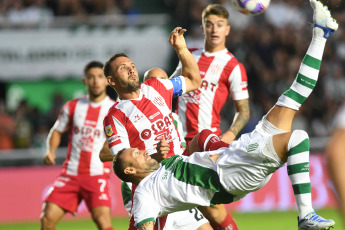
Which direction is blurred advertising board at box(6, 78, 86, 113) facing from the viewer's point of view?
toward the camera

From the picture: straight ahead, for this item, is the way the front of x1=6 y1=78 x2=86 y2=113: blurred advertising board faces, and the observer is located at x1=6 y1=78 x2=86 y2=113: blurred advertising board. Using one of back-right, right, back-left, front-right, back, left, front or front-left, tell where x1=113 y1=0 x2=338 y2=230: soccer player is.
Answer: front

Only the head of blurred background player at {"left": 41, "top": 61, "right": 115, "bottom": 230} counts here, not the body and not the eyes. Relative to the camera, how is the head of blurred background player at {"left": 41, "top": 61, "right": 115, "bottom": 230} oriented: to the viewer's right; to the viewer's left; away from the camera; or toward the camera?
toward the camera

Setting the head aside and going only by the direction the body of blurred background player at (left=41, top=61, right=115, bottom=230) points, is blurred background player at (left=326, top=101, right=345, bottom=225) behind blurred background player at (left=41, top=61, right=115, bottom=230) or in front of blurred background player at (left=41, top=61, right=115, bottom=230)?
in front

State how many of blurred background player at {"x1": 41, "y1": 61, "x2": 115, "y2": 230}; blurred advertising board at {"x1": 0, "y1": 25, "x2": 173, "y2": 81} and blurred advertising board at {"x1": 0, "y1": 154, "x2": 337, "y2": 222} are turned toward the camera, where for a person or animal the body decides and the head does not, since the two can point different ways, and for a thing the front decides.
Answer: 3

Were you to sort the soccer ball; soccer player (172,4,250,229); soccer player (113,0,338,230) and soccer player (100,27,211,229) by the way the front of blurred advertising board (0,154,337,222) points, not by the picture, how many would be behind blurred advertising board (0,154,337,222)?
0

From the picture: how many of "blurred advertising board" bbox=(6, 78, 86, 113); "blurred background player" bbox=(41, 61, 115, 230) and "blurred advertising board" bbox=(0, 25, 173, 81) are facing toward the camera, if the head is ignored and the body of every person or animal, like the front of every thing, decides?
3

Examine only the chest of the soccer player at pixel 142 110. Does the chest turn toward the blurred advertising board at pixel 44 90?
no

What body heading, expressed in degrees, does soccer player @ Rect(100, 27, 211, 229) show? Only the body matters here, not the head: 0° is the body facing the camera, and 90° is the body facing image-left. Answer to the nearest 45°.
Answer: approximately 315°

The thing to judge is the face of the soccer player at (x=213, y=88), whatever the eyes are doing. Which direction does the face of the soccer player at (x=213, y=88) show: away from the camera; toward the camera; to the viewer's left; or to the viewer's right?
toward the camera

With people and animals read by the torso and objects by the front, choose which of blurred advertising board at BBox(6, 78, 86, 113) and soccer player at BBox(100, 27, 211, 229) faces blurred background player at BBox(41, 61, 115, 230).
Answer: the blurred advertising board

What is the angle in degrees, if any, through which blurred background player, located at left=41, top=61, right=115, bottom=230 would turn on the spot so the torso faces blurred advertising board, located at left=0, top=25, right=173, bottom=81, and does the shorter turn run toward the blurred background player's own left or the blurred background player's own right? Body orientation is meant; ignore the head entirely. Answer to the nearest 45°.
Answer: approximately 180°

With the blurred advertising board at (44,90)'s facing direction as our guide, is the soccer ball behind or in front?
in front

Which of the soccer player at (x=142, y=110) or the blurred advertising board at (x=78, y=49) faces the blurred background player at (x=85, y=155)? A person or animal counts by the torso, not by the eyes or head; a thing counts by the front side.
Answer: the blurred advertising board
